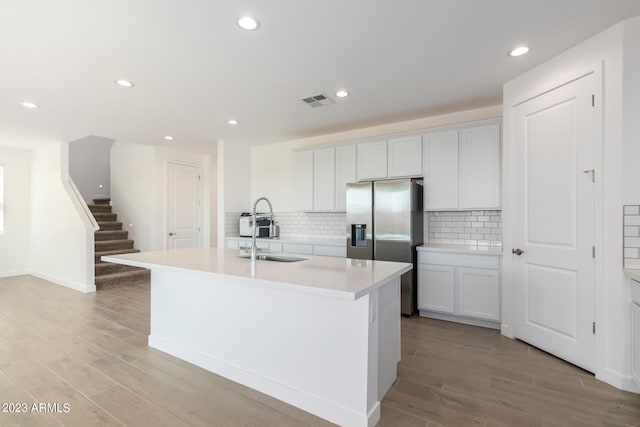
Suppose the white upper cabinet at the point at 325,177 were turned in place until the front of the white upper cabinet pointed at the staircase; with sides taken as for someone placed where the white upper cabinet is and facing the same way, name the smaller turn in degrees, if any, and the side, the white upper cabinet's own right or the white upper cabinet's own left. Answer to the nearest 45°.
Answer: approximately 45° to the white upper cabinet's own right

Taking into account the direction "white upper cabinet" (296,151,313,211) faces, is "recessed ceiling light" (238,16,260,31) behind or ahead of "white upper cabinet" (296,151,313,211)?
ahead

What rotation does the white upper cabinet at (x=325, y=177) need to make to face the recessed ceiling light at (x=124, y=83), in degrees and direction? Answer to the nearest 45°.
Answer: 0° — it already faces it

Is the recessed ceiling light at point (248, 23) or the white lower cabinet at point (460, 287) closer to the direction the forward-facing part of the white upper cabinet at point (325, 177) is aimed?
the recessed ceiling light

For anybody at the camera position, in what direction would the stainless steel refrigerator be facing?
facing the viewer and to the left of the viewer

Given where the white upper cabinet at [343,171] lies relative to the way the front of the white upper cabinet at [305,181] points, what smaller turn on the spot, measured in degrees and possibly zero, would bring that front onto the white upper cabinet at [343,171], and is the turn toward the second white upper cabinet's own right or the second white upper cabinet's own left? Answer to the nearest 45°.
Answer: approximately 90° to the second white upper cabinet's own left

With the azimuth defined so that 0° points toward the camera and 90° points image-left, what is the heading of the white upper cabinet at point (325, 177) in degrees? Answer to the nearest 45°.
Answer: approximately 45°

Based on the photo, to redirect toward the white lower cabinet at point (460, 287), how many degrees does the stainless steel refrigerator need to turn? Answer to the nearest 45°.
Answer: approximately 135° to its left

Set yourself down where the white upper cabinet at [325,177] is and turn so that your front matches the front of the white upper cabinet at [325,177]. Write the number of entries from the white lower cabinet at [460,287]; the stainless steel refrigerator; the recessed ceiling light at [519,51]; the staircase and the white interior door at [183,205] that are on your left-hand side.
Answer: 3

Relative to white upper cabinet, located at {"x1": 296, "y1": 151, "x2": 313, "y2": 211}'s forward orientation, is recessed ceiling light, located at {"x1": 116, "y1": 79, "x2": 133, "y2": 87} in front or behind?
in front

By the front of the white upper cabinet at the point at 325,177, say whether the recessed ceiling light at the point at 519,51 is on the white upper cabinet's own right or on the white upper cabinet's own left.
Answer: on the white upper cabinet's own left

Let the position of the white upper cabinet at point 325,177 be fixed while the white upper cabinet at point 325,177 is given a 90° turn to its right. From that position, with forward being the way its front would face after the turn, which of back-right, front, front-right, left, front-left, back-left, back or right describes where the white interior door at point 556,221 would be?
back

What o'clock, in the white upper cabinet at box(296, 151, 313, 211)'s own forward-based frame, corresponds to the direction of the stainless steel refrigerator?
The stainless steel refrigerator is roughly at 9 o'clock from the white upper cabinet.

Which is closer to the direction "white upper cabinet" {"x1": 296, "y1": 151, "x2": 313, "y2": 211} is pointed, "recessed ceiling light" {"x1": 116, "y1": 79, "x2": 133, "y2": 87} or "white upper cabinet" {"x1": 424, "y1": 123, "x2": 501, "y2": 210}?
the recessed ceiling light

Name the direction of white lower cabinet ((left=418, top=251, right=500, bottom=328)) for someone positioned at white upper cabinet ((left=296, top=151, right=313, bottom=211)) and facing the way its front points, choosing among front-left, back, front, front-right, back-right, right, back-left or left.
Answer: left

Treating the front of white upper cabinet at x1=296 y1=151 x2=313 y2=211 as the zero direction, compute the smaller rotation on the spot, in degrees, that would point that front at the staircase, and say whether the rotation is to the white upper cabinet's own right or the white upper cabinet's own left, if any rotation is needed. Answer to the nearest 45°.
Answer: approximately 45° to the white upper cabinet's own right
